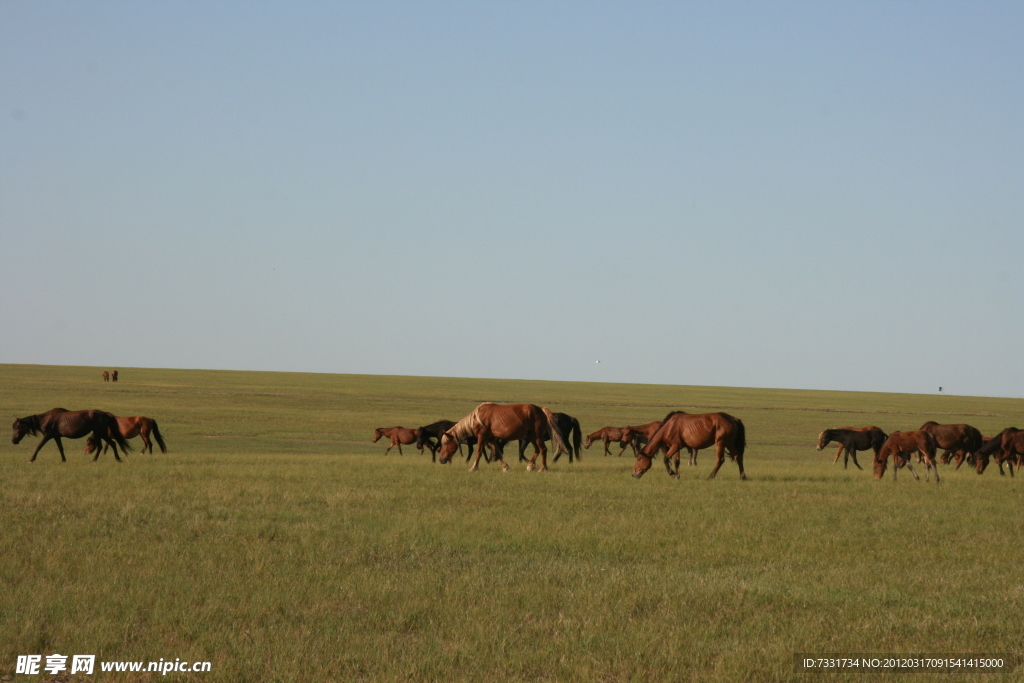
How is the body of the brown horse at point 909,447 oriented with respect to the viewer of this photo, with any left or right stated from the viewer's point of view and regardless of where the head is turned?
facing to the left of the viewer

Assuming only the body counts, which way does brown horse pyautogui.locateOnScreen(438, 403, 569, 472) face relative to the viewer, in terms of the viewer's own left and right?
facing to the left of the viewer

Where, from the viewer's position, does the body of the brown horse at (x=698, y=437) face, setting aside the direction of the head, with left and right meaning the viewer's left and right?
facing to the left of the viewer

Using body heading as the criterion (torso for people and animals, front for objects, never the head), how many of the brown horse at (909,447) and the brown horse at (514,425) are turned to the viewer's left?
2

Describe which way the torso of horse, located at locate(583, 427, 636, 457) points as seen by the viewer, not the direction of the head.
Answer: to the viewer's left

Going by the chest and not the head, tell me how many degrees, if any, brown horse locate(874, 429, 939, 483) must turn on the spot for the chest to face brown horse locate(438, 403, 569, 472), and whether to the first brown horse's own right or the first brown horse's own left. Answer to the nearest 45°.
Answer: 0° — it already faces it

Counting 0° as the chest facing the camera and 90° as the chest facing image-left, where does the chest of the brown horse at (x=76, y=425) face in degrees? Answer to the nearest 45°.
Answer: approximately 90°

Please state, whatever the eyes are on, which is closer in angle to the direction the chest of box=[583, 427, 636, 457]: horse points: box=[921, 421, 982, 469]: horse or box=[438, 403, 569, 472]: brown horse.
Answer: the brown horse

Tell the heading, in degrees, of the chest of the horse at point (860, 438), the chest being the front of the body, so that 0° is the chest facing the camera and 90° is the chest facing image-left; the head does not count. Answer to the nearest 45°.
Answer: approximately 90°
